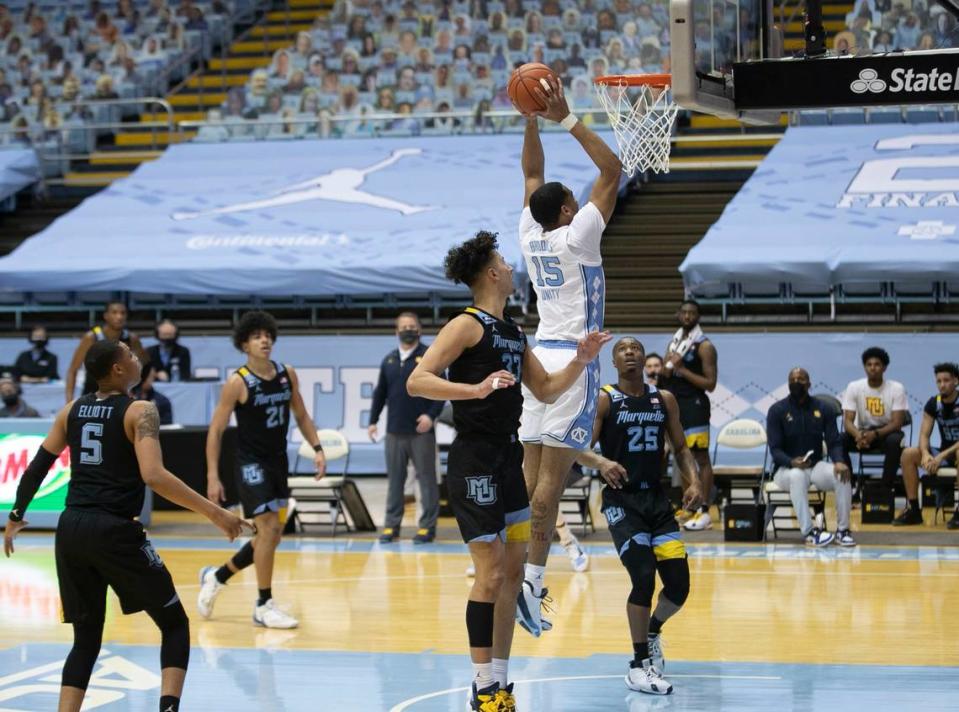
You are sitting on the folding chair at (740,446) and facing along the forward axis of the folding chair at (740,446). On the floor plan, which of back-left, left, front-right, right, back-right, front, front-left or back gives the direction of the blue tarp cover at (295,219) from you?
back-right

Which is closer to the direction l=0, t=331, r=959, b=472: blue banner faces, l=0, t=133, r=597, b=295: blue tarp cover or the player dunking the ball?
the player dunking the ball

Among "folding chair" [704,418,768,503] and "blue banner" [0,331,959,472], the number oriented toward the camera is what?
2

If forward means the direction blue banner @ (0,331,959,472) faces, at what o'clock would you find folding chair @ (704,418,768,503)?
The folding chair is roughly at 11 o'clock from the blue banner.

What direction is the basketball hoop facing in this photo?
to the viewer's left

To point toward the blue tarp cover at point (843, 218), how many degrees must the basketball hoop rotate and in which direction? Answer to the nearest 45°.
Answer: approximately 90° to its right
